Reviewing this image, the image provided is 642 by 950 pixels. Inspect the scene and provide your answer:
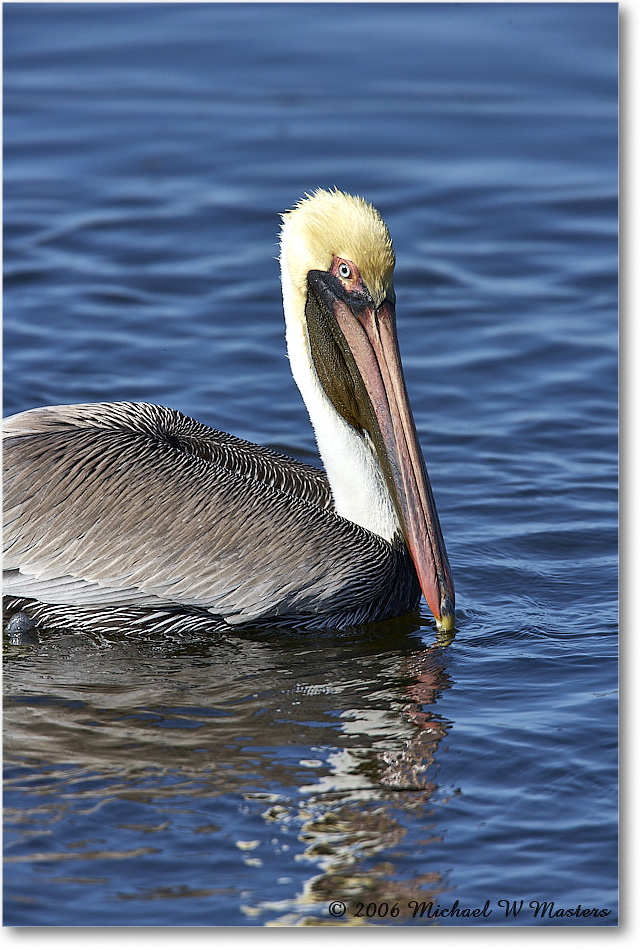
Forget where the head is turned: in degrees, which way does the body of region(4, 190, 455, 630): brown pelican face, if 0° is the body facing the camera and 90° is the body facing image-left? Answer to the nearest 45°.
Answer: approximately 270°
